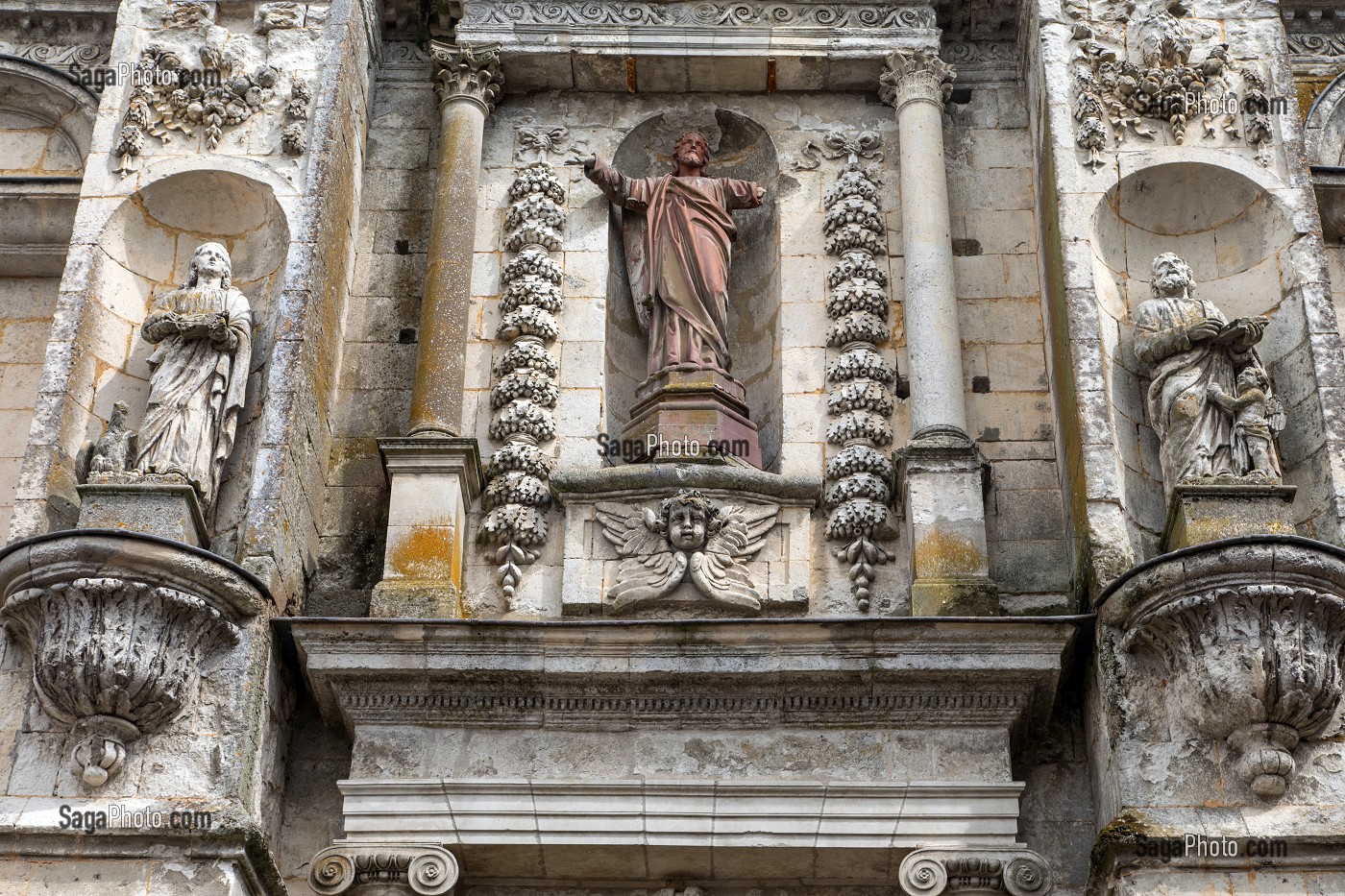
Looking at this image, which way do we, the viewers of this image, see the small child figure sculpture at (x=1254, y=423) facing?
facing the viewer and to the left of the viewer

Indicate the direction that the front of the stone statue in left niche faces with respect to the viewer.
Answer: facing the viewer

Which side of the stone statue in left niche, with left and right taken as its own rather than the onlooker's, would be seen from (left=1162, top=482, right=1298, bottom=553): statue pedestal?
left

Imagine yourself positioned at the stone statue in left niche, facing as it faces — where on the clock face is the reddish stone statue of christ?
The reddish stone statue of christ is roughly at 9 o'clock from the stone statue in left niche.

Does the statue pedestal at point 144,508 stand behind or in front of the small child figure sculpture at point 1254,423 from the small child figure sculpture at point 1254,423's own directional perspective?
in front

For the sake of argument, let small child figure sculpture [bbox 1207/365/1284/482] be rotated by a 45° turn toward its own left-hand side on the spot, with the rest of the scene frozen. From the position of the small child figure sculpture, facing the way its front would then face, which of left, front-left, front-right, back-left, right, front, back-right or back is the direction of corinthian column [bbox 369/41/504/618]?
right

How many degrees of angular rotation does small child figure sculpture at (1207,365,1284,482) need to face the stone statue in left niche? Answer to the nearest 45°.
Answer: approximately 45° to its right

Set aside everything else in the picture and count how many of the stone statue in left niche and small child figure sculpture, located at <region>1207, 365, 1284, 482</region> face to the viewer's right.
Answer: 0

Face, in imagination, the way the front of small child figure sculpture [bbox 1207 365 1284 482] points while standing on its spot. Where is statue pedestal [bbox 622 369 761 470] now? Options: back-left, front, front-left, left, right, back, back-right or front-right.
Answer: front-right
